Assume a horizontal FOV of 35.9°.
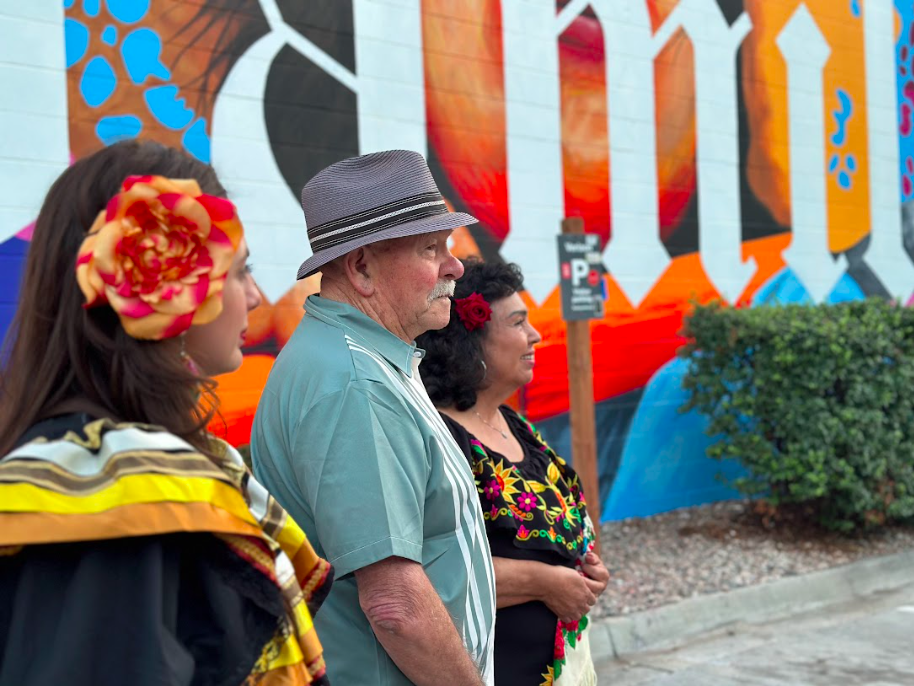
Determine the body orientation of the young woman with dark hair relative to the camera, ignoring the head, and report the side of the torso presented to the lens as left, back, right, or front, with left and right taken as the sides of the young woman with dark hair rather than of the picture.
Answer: right

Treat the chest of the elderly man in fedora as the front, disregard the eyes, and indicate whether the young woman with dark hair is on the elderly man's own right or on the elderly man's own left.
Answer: on the elderly man's own right

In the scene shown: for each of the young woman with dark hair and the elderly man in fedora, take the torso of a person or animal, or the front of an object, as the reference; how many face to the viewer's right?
2

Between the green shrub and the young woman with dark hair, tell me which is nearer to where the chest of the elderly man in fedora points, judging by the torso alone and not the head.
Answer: the green shrub

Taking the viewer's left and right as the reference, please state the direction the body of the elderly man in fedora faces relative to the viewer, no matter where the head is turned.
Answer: facing to the right of the viewer

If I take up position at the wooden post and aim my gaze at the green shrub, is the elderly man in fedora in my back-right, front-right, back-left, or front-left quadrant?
back-right

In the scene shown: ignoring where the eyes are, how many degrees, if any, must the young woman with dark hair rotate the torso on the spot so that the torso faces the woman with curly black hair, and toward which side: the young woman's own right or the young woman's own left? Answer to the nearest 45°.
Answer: approximately 45° to the young woman's own left

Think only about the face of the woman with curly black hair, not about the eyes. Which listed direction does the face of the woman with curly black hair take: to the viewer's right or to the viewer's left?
to the viewer's right

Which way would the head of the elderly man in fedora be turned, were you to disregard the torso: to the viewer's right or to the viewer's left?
to the viewer's right

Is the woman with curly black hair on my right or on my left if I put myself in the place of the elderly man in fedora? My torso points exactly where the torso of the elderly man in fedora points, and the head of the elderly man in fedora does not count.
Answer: on my left
